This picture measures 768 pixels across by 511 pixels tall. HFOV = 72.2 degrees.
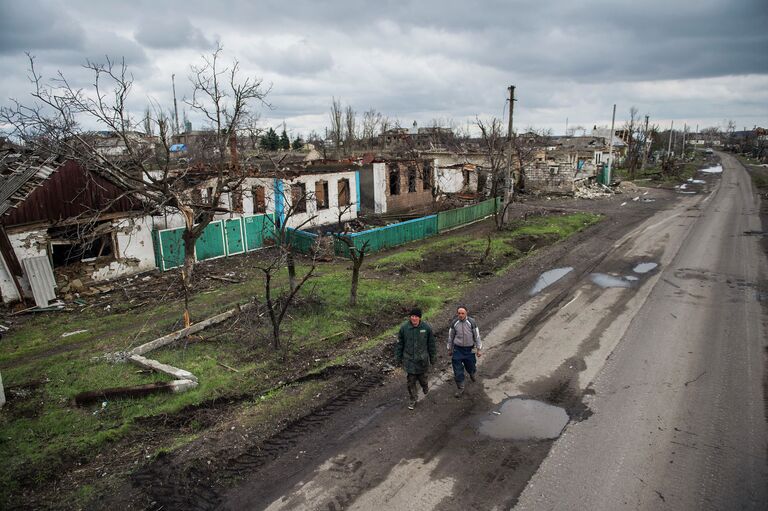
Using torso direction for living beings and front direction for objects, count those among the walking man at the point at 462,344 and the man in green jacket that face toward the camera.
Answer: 2

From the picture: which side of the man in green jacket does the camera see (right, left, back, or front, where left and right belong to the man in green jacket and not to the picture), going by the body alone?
front

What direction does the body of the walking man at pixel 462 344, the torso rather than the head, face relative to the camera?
toward the camera

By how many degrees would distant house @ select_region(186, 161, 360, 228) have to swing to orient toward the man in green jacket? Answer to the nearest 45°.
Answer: approximately 45° to its right

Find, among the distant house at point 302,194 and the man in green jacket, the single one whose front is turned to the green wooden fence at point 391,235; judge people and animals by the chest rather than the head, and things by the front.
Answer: the distant house

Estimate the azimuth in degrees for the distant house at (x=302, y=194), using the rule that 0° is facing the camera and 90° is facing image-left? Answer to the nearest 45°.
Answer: approximately 315°

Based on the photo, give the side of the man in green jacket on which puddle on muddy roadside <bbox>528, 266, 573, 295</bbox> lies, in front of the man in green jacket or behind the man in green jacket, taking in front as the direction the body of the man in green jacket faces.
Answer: behind

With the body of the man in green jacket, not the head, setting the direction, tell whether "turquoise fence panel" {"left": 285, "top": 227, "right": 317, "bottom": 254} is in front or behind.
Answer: behind

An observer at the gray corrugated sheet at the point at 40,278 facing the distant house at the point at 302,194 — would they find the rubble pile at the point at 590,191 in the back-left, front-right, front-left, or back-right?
front-right

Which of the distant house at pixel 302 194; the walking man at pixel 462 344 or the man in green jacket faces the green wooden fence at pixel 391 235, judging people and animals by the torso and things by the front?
the distant house

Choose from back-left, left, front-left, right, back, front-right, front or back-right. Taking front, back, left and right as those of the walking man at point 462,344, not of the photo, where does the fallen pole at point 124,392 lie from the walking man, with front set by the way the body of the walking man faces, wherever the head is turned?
right

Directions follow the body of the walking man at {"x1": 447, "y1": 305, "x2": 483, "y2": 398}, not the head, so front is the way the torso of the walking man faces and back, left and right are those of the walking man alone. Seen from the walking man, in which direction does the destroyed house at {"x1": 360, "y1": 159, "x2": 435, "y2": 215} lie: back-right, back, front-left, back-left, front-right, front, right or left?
back

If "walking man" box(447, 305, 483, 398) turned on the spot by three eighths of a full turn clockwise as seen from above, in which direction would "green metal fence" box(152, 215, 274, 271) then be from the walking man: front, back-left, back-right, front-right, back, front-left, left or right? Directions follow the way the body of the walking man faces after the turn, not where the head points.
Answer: front

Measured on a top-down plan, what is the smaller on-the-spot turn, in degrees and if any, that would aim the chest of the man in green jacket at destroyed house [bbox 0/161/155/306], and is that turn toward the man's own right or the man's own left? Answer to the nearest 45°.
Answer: approximately 135° to the man's own right
